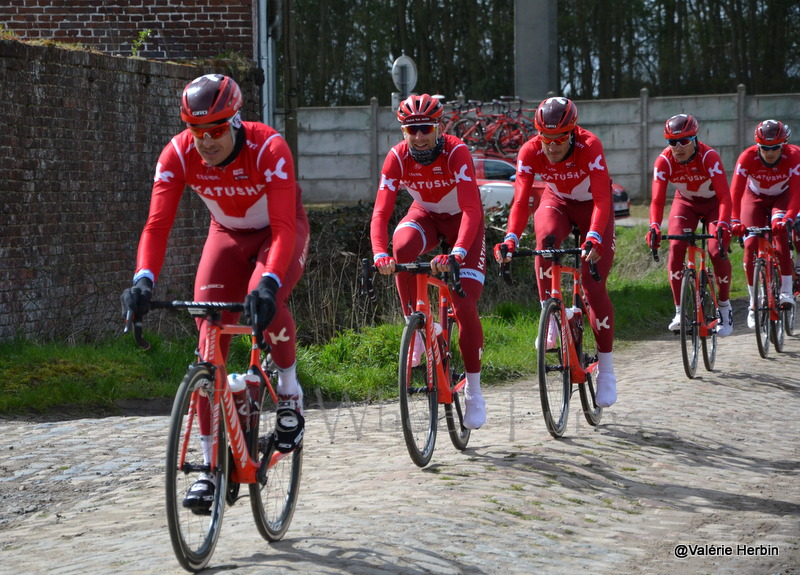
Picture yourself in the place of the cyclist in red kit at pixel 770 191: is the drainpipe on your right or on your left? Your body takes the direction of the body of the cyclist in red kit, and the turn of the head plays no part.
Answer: on your right

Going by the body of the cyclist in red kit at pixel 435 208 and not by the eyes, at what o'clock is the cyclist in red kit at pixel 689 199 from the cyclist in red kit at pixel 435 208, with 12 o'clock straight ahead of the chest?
the cyclist in red kit at pixel 689 199 is roughly at 7 o'clock from the cyclist in red kit at pixel 435 208.

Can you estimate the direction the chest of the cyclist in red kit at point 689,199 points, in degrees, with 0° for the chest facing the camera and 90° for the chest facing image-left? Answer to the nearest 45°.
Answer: approximately 0°

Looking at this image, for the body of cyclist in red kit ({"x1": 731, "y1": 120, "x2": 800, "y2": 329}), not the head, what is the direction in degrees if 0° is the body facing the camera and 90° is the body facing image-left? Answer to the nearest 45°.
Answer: approximately 0°

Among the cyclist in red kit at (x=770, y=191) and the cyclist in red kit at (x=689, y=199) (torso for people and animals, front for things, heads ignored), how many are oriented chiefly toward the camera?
2

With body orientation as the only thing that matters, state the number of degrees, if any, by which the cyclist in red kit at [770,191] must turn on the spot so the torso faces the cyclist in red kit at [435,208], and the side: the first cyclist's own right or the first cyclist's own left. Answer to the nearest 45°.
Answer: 0° — they already face them

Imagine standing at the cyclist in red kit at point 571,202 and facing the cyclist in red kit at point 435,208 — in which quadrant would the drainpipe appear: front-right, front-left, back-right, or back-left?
back-right

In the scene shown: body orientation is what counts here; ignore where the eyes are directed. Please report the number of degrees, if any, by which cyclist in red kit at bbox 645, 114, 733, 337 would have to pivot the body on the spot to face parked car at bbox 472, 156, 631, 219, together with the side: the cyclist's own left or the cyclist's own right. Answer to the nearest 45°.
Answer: approximately 180°
